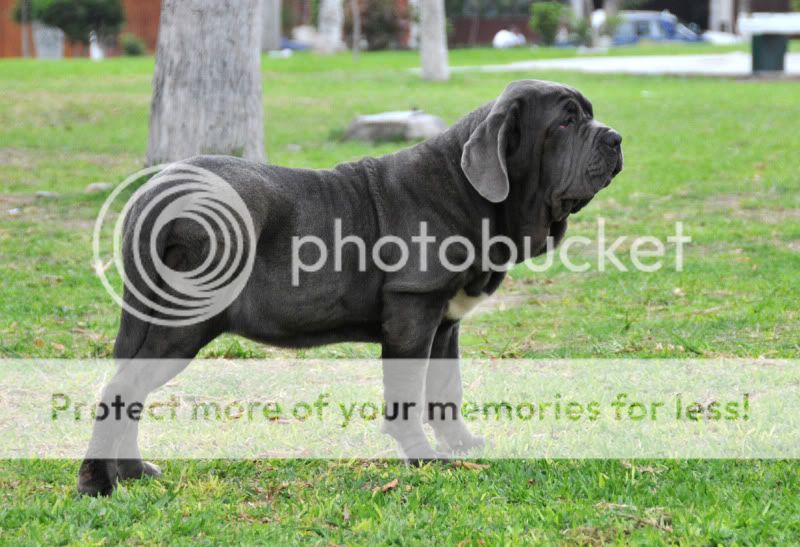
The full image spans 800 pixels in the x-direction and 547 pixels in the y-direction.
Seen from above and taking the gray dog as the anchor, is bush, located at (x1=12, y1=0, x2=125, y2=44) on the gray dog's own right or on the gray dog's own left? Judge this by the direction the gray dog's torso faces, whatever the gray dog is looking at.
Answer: on the gray dog's own left

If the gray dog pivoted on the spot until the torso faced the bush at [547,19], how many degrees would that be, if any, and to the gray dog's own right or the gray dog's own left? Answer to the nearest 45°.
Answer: approximately 90° to the gray dog's own left

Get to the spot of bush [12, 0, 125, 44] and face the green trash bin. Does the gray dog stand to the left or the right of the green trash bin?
right

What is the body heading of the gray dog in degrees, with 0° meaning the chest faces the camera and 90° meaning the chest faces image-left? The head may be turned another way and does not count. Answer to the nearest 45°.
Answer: approximately 270°

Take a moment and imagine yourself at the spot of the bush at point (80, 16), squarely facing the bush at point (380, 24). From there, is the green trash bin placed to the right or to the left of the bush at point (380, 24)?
right

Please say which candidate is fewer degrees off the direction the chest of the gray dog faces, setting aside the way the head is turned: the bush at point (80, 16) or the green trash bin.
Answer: the green trash bin

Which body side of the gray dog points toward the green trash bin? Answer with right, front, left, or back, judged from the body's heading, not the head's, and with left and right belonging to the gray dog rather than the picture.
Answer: left

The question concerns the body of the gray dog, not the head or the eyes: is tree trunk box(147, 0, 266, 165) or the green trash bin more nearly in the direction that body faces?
the green trash bin

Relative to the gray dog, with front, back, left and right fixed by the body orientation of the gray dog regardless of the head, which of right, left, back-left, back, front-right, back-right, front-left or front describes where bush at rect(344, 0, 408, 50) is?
left

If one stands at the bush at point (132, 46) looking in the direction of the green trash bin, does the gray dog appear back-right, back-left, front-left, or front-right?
front-right
